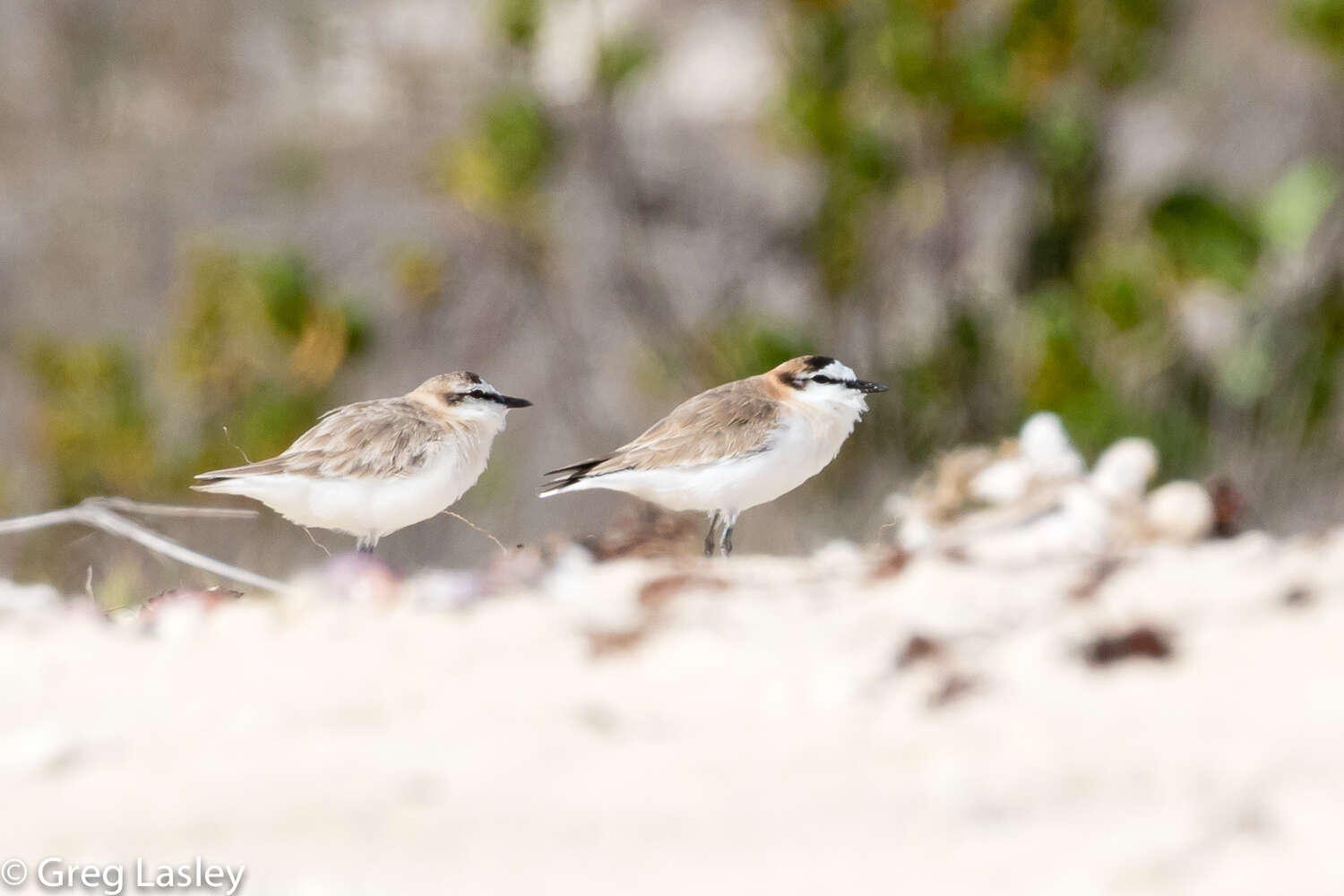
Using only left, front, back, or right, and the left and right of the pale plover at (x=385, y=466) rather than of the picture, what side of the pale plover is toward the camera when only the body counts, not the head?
right

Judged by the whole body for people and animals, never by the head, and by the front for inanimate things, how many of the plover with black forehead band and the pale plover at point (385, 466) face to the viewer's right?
2

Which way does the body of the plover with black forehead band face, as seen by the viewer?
to the viewer's right
